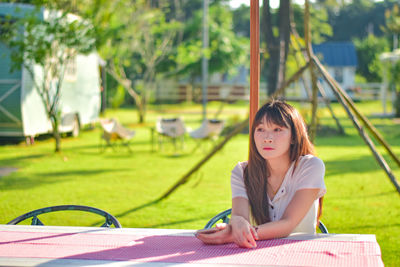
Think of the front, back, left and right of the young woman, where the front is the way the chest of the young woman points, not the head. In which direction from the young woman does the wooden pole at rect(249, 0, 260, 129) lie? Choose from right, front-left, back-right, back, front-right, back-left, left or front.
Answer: back-right

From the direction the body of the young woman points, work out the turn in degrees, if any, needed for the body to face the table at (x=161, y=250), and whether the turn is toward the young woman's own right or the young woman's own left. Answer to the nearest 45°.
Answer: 0° — they already face it

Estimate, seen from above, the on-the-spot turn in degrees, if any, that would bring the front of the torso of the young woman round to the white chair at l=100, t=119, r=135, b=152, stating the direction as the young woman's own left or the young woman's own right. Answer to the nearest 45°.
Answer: approximately 135° to the young woman's own right

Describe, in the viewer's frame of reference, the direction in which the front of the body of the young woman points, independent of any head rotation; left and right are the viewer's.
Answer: facing the viewer and to the left of the viewer

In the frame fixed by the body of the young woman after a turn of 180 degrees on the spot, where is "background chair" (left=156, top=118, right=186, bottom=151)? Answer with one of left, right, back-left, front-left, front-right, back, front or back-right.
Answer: front-left

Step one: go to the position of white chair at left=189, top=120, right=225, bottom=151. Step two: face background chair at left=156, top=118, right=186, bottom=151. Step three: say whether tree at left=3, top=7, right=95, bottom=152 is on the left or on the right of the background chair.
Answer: right

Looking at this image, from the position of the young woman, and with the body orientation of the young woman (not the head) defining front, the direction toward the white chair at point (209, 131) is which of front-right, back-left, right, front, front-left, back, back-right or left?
back-right

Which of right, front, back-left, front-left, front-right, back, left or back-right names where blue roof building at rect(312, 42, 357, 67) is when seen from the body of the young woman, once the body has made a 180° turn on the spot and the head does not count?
front-left

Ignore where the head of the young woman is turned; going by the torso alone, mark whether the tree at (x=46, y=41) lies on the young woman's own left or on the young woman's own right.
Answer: on the young woman's own right
